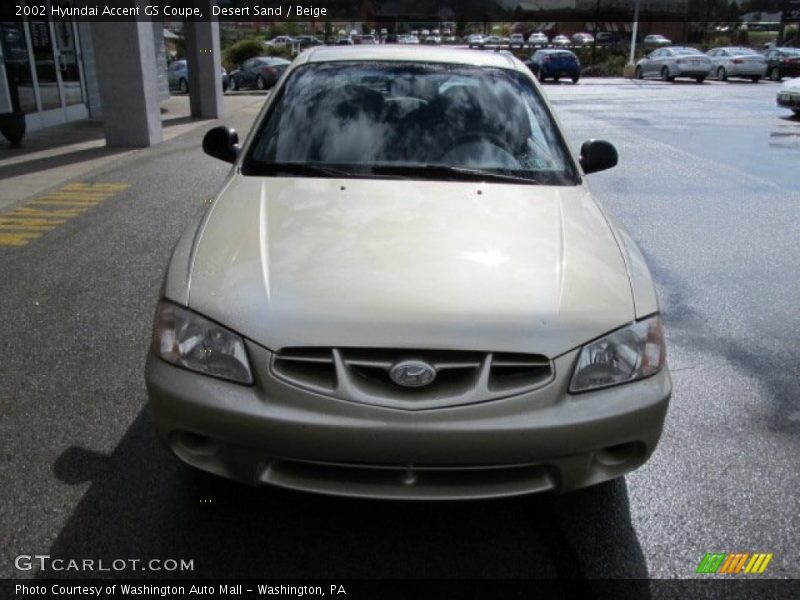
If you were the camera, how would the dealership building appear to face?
facing the viewer and to the right of the viewer

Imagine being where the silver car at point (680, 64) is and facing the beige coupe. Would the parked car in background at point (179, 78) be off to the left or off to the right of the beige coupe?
right

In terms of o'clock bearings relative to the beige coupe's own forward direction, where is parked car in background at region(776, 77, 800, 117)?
The parked car in background is roughly at 7 o'clock from the beige coupe.

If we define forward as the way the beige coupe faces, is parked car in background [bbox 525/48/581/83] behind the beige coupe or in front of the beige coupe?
behind

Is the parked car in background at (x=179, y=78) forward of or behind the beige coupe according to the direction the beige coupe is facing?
behind

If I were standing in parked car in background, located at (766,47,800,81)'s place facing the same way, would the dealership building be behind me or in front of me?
in front

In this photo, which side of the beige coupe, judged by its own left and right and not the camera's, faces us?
front

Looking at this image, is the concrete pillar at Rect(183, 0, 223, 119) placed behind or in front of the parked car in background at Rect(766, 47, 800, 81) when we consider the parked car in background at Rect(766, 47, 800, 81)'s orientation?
in front

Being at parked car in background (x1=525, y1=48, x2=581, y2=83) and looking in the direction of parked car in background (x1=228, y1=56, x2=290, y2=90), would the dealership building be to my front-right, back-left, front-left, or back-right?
front-left

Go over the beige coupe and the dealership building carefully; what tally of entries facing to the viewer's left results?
0

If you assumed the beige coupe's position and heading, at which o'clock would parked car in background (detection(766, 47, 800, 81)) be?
The parked car in background is roughly at 7 o'clock from the beige coupe.
